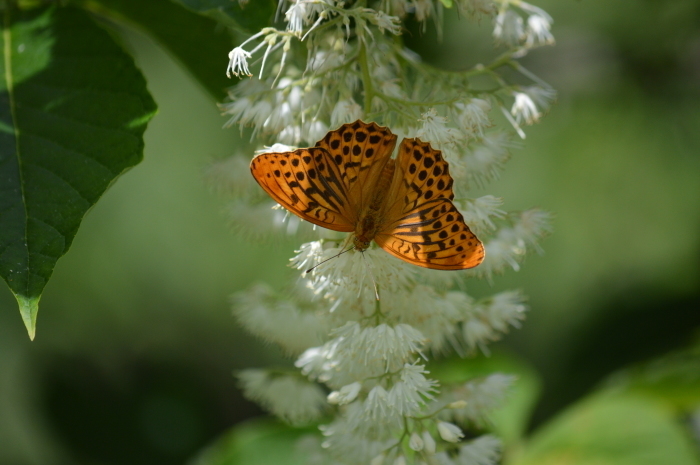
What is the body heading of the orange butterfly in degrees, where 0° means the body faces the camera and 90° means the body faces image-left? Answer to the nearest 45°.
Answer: approximately 0°

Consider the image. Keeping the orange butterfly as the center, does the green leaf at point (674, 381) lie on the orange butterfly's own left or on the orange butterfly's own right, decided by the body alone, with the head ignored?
on the orange butterfly's own left

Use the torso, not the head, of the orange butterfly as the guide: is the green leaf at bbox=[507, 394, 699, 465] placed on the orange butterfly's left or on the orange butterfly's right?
on the orange butterfly's left
